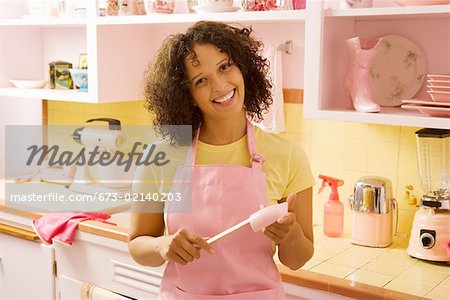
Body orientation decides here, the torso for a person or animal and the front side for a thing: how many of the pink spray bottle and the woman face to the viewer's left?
1

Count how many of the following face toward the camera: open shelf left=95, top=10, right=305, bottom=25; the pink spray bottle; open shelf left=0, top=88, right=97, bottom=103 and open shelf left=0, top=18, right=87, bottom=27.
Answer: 3

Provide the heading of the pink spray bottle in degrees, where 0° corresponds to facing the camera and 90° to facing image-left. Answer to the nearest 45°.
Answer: approximately 90°

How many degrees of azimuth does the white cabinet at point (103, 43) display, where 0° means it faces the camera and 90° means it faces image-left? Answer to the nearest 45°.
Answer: approximately 45°

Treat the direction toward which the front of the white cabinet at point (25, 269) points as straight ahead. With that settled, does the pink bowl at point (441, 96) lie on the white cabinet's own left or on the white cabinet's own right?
on the white cabinet's own left

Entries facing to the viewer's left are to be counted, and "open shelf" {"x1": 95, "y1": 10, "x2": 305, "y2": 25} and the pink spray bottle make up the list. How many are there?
1

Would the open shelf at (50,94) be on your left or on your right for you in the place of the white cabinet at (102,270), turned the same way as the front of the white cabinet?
on your right

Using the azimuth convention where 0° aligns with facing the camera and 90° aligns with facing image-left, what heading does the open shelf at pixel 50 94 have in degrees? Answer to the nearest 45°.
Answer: approximately 0°

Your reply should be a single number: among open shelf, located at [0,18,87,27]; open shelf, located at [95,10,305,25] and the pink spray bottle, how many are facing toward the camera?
2
